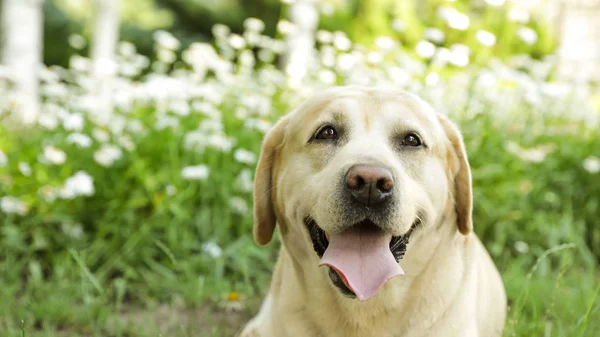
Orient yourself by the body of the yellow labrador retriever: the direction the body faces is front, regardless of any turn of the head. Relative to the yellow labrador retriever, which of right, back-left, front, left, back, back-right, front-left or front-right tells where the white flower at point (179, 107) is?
back-right

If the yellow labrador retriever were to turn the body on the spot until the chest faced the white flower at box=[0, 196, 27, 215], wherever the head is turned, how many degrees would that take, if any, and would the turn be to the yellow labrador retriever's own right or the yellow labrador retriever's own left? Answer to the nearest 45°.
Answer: approximately 90° to the yellow labrador retriever's own right

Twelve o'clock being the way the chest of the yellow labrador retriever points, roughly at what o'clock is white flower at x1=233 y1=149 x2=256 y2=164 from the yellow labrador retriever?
The white flower is roughly at 5 o'clock from the yellow labrador retriever.

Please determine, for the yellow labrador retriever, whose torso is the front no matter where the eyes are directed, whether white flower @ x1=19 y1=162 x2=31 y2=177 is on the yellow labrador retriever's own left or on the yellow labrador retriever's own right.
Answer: on the yellow labrador retriever's own right

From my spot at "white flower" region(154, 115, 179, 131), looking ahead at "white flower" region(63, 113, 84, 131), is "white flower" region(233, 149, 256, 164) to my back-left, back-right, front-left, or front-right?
back-left

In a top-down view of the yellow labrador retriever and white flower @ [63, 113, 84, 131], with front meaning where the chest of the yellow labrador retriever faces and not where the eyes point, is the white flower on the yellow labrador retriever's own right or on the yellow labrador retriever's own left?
on the yellow labrador retriever's own right

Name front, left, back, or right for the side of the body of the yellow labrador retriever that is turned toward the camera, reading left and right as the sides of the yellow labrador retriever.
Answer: front

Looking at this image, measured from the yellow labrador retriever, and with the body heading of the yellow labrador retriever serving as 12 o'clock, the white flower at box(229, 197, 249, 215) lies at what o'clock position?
The white flower is roughly at 5 o'clock from the yellow labrador retriever.

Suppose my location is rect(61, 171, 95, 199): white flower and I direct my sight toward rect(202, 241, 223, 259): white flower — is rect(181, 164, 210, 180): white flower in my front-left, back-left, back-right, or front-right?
front-left

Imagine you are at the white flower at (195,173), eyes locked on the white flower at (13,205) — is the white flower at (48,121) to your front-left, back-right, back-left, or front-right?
front-right

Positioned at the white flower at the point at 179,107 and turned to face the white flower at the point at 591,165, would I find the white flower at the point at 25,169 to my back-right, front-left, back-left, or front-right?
back-right

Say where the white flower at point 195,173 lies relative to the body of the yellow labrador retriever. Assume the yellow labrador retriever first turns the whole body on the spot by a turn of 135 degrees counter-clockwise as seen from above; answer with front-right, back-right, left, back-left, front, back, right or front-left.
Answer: left
